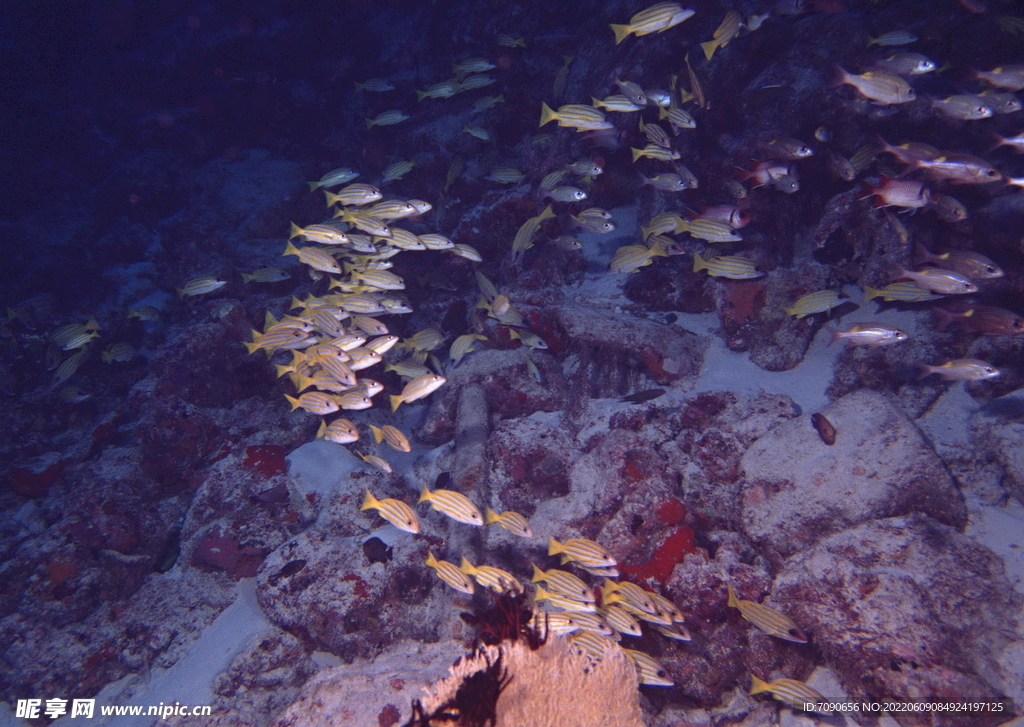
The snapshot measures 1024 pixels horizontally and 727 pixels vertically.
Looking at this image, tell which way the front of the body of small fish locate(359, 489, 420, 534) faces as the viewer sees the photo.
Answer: to the viewer's right

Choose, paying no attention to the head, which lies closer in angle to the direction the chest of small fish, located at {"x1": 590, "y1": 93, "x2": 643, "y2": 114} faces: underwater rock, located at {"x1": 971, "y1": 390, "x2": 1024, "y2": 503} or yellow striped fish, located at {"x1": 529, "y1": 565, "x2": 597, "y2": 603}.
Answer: the underwater rock

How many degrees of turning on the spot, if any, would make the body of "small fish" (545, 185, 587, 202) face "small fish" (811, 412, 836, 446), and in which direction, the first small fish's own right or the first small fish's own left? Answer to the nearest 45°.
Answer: approximately 45° to the first small fish's own right

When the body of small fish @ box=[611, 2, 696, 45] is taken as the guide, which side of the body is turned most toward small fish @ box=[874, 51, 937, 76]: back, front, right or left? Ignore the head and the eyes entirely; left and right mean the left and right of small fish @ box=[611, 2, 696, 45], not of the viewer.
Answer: front

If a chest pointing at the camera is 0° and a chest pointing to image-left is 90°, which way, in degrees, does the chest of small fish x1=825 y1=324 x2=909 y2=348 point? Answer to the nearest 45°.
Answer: approximately 270°

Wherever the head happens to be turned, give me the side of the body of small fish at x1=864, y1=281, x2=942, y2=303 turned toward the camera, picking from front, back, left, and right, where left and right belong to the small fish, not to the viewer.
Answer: right

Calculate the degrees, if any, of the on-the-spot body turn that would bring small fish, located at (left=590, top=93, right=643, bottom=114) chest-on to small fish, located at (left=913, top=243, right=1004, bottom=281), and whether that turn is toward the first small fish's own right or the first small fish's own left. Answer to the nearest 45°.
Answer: approximately 45° to the first small fish's own right

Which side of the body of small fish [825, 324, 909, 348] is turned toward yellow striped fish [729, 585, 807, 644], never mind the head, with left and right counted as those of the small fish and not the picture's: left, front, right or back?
right

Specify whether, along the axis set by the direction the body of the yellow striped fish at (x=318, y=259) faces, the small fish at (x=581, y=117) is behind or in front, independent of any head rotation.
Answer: in front

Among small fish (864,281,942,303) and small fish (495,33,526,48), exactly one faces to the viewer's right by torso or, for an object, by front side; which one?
small fish (864,281,942,303)

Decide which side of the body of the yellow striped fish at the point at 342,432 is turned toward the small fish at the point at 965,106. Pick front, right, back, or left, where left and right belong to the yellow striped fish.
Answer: front

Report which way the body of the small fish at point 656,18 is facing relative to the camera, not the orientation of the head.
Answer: to the viewer's right

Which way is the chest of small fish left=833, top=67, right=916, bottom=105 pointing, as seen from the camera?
to the viewer's right
